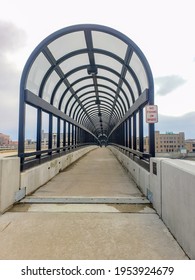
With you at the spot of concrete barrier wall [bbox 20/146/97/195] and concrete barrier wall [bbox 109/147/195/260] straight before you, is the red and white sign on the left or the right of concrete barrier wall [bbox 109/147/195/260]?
left

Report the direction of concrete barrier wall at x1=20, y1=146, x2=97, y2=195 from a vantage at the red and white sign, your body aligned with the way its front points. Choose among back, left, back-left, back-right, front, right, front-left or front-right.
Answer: right

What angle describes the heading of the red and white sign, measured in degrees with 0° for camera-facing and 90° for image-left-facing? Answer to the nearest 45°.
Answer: approximately 0°

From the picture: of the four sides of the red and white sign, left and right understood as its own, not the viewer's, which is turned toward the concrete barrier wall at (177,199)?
front

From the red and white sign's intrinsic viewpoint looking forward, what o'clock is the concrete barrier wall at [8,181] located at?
The concrete barrier wall is roughly at 2 o'clock from the red and white sign.
